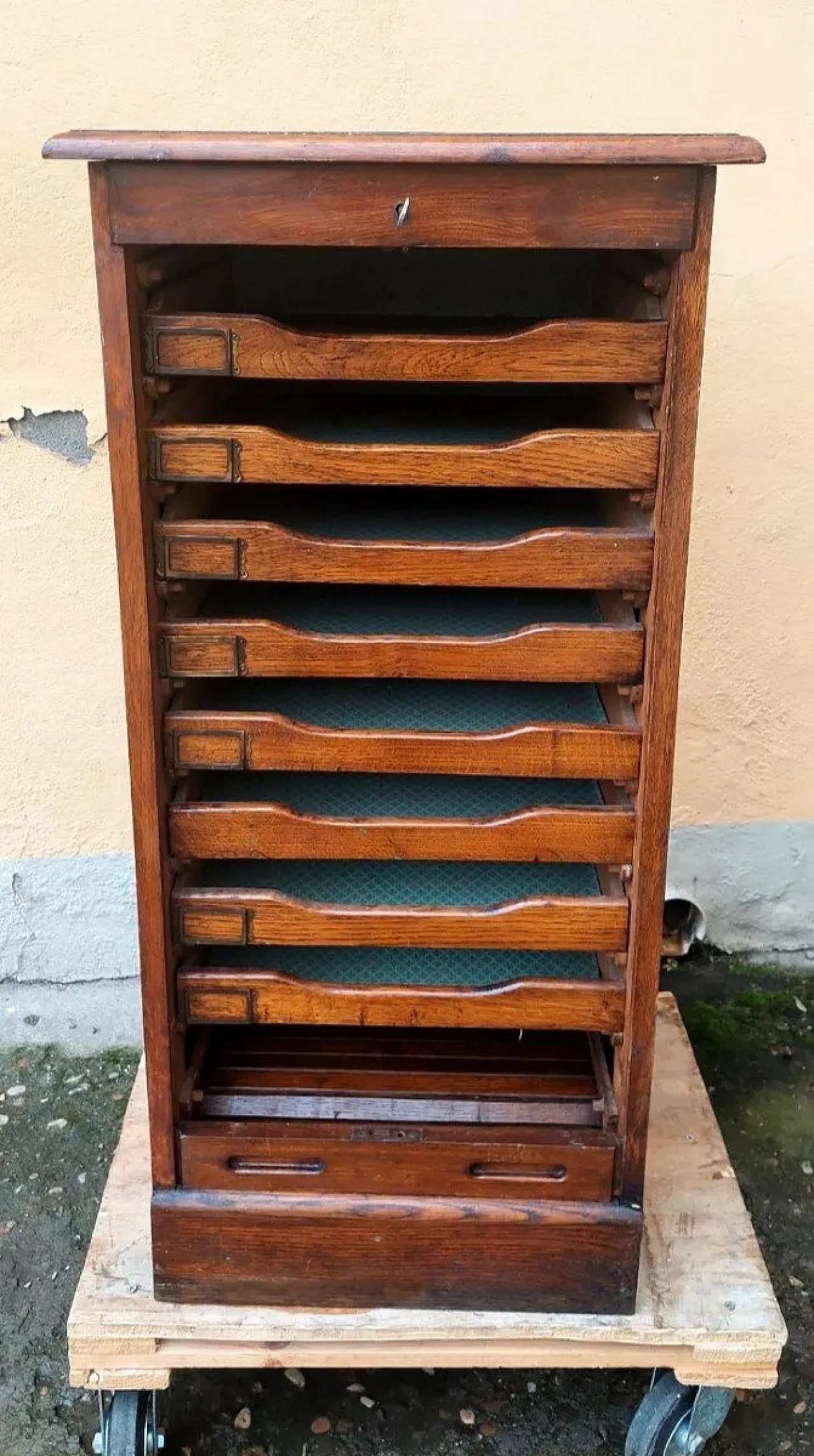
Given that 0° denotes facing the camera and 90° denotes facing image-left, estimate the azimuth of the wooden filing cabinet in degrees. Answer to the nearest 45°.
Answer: approximately 0°
